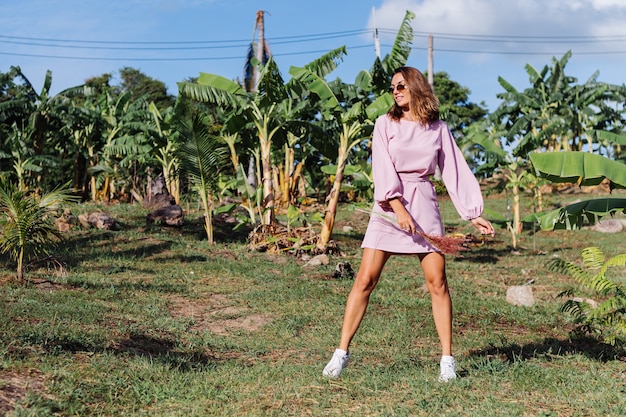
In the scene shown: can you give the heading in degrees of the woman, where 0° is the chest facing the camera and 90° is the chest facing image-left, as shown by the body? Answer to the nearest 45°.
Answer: approximately 0°

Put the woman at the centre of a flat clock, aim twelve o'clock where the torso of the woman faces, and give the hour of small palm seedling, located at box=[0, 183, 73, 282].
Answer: The small palm seedling is roughly at 4 o'clock from the woman.

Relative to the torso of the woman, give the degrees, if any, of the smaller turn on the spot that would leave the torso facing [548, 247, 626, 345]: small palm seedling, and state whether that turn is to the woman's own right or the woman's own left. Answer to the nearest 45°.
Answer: approximately 135° to the woman's own left

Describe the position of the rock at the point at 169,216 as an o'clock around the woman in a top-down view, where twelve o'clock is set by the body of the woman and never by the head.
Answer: The rock is roughly at 5 o'clock from the woman.

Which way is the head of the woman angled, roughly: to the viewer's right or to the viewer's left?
to the viewer's left

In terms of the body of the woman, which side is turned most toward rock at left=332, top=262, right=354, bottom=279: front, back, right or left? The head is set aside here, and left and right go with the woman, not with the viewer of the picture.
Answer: back

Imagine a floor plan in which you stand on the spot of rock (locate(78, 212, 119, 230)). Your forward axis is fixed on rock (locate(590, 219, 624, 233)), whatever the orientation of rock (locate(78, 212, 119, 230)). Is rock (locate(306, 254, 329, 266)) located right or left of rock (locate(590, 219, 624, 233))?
right

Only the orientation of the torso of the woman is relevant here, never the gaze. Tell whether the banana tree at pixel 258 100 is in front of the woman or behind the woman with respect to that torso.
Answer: behind

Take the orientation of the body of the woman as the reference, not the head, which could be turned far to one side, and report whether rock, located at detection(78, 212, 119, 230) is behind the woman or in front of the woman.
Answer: behind

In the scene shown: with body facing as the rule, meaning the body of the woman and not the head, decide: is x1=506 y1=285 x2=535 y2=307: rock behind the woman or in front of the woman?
behind

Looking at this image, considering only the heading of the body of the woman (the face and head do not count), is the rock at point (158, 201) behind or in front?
behind

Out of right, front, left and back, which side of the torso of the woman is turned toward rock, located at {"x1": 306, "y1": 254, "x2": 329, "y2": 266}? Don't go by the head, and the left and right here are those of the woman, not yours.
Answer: back

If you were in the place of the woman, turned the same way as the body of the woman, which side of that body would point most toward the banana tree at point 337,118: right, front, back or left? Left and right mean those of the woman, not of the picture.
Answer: back
